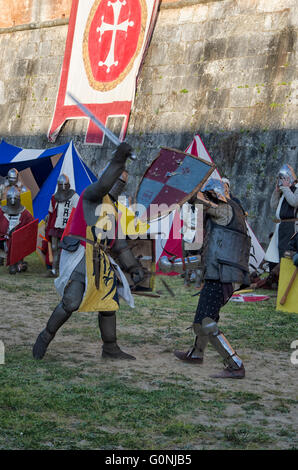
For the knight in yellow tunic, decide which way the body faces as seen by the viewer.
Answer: to the viewer's right

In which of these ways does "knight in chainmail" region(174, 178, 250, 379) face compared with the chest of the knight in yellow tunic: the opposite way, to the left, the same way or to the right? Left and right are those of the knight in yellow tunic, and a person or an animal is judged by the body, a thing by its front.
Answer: the opposite way

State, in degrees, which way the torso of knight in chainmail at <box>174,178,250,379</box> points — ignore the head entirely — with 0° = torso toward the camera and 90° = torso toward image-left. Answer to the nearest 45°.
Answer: approximately 90°

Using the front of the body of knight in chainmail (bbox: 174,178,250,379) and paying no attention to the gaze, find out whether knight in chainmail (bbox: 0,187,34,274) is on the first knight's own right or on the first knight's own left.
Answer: on the first knight's own right

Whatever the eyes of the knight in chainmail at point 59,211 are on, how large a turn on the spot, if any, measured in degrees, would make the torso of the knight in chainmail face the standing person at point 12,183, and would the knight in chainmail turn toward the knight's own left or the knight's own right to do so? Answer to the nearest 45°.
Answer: approximately 135° to the knight's own right

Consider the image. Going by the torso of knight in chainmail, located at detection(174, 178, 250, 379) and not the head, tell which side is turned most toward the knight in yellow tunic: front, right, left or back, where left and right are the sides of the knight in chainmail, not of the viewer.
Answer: front

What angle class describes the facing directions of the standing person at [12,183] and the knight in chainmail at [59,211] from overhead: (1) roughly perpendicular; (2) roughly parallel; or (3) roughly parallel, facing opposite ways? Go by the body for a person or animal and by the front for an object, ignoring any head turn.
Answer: roughly parallel

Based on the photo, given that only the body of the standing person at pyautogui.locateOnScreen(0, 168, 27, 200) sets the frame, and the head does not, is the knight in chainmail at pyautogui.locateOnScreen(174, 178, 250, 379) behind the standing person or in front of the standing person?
in front

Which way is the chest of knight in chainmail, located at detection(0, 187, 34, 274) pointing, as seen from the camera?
toward the camera

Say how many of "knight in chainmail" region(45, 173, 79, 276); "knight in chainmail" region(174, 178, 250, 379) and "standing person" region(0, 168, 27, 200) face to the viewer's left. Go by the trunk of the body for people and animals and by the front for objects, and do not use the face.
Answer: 1

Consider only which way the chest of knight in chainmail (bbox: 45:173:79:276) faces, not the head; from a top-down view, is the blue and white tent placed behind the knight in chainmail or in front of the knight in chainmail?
behind

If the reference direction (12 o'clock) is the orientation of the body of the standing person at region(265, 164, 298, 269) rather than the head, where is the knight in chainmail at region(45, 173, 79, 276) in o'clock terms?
The knight in chainmail is roughly at 2 o'clock from the standing person.

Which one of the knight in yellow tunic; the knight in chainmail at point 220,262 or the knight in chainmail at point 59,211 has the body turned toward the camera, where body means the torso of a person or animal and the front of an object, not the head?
the knight in chainmail at point 59,211

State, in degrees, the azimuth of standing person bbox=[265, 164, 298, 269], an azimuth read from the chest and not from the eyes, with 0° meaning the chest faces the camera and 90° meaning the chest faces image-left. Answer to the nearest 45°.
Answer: approximately 45°
